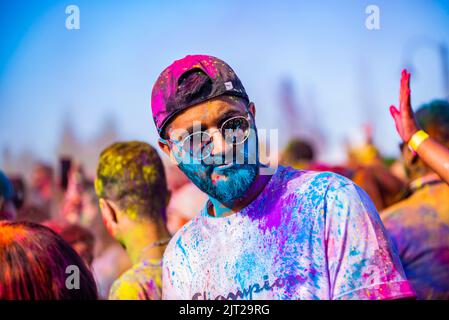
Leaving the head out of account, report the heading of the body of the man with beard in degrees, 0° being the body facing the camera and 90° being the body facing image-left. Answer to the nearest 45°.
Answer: approximately 0°

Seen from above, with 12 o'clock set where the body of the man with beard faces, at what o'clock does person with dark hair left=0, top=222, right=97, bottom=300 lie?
The person with dark hair is roughly at 1 o'clock from the man with beard.

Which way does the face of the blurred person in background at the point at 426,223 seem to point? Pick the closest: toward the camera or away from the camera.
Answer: away from the camera

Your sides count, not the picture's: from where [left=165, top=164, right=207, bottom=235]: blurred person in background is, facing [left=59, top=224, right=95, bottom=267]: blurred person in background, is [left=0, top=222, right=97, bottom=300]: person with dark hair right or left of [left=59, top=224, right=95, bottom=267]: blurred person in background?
left

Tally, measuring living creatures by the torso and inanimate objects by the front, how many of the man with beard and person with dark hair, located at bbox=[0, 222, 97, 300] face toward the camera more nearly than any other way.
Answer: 1

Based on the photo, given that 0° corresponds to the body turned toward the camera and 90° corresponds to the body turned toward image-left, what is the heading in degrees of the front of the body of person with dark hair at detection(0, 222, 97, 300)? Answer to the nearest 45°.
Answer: approximately 180°

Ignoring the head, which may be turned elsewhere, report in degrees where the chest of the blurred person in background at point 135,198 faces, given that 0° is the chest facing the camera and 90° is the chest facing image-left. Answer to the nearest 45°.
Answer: approximately 135°

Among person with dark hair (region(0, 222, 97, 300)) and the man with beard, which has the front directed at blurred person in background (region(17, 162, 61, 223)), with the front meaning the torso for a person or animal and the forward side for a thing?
the person with dark hair

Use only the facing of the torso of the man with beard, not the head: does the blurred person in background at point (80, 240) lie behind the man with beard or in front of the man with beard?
behind

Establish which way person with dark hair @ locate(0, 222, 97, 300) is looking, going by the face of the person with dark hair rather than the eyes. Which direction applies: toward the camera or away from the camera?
away from the camera

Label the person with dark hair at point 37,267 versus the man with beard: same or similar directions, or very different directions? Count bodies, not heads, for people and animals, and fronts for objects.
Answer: very different directions
